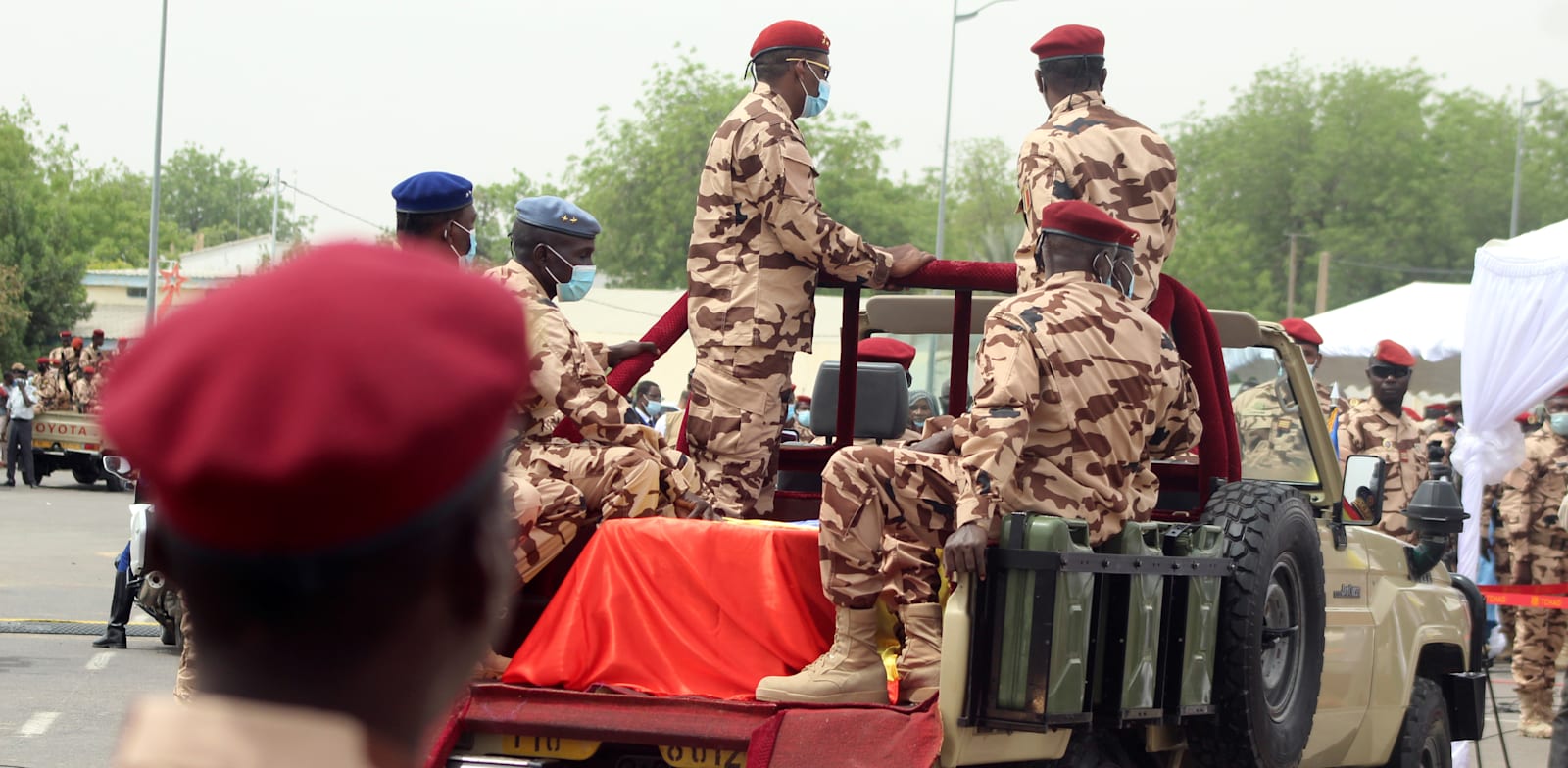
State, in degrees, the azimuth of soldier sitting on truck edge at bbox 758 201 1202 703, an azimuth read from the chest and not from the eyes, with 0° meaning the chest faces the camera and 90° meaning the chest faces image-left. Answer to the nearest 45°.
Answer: approximately 135°

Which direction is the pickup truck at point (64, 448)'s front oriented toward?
away from the camera

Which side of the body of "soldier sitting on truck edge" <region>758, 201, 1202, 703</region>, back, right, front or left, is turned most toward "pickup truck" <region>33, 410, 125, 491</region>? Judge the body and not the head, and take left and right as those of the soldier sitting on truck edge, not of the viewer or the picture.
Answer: front

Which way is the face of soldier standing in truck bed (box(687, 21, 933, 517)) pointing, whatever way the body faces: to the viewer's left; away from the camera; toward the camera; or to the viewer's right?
to the viewer's right

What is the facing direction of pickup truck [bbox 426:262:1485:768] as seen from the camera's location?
facing away from the viewer and to the right of the viewer

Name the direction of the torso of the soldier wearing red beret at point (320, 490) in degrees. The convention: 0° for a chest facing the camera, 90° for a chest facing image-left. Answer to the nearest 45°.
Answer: approximately 225°

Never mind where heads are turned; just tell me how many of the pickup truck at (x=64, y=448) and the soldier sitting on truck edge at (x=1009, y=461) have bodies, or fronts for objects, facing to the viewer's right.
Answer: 0

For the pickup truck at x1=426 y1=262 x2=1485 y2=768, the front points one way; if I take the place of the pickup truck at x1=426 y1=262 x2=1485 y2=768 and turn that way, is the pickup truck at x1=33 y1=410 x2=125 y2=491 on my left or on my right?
on my left

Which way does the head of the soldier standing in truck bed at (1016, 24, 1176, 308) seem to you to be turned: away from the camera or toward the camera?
away from the camera

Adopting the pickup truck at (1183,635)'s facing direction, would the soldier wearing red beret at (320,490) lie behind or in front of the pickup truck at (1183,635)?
behind

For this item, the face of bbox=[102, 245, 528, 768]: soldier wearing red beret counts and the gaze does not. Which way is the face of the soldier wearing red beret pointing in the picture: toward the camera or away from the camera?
away from the camera

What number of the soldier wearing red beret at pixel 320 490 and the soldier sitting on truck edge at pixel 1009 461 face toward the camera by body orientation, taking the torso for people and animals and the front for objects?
0
